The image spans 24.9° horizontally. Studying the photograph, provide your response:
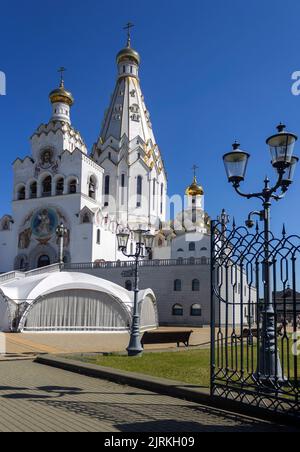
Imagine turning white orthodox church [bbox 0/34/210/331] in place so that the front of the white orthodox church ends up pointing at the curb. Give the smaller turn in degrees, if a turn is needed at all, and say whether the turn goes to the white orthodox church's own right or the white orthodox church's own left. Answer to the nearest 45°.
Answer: approximately 45° to the white orthodox church's own left

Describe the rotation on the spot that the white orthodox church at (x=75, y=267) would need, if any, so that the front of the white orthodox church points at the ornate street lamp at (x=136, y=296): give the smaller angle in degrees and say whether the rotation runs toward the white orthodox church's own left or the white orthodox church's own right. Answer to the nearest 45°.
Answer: approximately 45° to the white orthodox church's own left

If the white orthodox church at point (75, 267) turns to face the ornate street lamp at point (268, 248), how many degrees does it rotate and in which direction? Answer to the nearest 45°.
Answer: approximately 45° to its left

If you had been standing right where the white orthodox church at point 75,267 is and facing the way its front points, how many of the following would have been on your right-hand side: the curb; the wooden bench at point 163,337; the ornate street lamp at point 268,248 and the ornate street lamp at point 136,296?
0

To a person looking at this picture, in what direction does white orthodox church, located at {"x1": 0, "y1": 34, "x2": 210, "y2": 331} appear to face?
facing the viewer and to the left of the viewer

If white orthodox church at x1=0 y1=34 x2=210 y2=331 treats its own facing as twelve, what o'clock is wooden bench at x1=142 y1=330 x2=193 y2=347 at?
The wooden bench is roughly at 10 o'clock from the white orthodox church.
